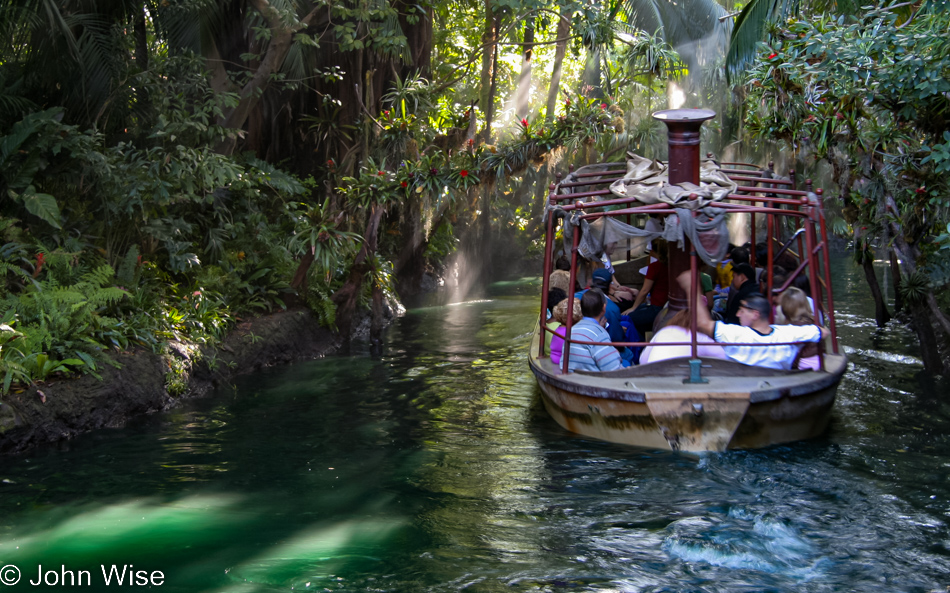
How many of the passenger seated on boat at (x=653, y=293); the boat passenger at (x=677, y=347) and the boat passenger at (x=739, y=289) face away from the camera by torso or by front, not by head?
1

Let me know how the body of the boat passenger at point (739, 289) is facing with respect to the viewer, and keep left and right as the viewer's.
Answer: facing to the left of the viewer

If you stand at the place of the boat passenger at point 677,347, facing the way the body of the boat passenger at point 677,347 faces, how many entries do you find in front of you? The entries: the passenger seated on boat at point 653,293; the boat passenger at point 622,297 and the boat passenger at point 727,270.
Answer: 3

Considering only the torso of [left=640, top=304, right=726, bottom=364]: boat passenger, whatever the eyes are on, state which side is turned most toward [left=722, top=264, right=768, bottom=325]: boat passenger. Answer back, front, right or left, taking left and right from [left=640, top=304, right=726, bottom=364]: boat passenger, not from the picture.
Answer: front

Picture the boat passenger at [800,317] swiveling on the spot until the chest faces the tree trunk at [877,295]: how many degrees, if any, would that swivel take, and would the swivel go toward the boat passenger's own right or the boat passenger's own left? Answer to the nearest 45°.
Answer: approximately 45° to the boat passenger's own right

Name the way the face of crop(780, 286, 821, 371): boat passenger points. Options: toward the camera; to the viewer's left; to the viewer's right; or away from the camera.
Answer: away from the camera

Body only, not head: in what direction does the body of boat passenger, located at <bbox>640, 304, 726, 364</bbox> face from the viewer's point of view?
away from the camera

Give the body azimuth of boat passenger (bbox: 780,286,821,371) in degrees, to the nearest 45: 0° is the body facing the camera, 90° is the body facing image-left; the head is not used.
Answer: approximately 135°

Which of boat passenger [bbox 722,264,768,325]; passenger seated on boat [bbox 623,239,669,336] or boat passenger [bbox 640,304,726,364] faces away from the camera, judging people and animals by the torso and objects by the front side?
boat passenger [bbox 640,304,726,364]

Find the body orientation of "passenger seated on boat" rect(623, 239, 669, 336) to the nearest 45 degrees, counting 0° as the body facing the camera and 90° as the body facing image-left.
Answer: approximately 90°

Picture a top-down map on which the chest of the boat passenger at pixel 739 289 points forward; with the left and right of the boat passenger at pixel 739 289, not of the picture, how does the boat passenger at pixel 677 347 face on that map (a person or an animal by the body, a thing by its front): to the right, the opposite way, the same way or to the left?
to the right

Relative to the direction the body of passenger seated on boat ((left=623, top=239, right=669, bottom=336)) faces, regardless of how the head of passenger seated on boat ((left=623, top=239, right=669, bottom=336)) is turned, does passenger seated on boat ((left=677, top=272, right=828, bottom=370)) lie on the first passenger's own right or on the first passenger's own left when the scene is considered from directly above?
on the first passenger's own left

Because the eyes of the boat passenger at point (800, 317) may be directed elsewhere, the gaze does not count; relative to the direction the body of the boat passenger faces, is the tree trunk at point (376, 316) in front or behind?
in front
